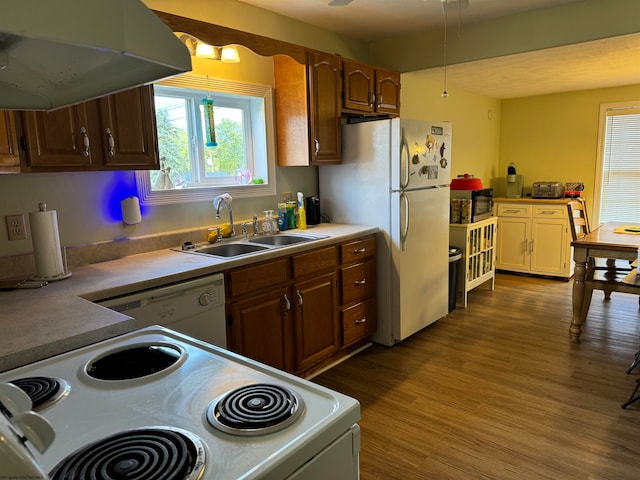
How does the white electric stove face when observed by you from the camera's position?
facing away from the viewer and to the right of the viewer

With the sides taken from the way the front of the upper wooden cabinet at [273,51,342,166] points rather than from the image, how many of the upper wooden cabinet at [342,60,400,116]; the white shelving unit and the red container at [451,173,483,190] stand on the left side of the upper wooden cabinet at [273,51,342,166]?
3

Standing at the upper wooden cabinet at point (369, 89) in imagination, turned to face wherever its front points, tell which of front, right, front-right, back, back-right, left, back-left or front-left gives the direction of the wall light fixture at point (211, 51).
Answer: right

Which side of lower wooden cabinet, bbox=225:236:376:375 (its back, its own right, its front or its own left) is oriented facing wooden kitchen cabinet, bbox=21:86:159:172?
right

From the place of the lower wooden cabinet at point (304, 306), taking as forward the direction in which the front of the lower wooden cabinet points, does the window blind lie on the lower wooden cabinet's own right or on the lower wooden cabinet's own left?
on the lower wooden cabinet's own left

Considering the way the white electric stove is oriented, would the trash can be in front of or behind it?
in front

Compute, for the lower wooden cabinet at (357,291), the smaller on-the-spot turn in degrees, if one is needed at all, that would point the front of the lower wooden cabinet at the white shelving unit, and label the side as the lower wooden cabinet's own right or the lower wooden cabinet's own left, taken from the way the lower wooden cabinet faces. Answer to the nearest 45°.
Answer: approximately 90° to the lower wooden cabinet's own left

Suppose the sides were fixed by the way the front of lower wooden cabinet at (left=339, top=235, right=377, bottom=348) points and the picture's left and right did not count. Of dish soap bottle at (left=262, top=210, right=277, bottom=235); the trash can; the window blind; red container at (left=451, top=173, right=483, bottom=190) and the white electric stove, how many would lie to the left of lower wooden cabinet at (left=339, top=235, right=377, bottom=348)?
3

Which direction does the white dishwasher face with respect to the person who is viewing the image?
facing the viewer and to the right of the viewer

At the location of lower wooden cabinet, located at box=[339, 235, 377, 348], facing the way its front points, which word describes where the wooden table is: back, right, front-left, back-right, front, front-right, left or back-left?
front-left

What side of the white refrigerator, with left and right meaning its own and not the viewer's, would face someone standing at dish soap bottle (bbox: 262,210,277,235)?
right

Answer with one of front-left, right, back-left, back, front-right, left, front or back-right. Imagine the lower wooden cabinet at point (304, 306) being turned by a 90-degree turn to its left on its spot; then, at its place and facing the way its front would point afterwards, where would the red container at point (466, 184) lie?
front

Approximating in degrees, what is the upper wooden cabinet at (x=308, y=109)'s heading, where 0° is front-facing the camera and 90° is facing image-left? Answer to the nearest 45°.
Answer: approximately 315°
